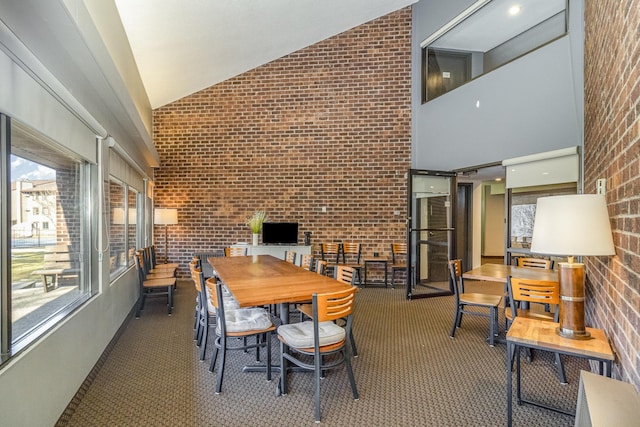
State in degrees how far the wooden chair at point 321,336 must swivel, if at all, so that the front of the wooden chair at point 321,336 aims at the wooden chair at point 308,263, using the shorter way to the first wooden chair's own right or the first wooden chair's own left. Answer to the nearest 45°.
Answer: approximately 45° to the first wooden chair's own right

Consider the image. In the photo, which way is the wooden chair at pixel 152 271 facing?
to the viewer's right

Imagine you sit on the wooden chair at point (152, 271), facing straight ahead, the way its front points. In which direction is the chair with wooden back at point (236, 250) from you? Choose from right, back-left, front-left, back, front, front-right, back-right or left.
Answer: front

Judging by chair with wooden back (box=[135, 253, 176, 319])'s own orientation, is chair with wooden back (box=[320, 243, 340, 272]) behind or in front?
in front

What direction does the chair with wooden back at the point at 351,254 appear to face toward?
toward the camera

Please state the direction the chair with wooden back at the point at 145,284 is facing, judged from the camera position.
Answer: facing to the right of the viewer

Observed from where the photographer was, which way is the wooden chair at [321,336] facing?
facing away from the viewer and to the left of the viewer

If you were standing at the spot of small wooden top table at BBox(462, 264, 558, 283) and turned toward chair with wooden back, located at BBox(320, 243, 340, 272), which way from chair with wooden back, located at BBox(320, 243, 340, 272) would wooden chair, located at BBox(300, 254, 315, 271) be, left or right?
left

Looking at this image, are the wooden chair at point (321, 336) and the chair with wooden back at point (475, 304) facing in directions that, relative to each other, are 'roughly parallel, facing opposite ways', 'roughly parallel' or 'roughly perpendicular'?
roughly parallel, facing opposite ways

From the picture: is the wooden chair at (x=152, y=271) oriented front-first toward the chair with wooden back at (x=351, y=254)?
yes

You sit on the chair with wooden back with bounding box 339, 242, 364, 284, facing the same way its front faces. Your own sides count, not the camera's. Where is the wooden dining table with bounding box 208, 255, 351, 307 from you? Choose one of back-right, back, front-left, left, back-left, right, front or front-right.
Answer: front

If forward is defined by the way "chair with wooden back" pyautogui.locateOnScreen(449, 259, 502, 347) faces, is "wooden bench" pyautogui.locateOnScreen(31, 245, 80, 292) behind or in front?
behind

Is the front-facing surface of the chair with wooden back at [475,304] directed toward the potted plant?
no

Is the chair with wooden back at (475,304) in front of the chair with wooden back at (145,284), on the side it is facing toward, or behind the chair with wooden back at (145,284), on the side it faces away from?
in front

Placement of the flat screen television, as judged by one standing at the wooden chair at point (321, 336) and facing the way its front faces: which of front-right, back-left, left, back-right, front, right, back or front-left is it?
front-right

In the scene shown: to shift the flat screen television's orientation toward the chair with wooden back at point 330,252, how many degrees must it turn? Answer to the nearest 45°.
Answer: approximately 90° to its left

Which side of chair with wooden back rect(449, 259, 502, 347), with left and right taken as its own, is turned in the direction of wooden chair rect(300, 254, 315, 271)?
back

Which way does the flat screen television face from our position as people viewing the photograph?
facing the viewer

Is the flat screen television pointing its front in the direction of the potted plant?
no

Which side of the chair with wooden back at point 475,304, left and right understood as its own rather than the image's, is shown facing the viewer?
right
